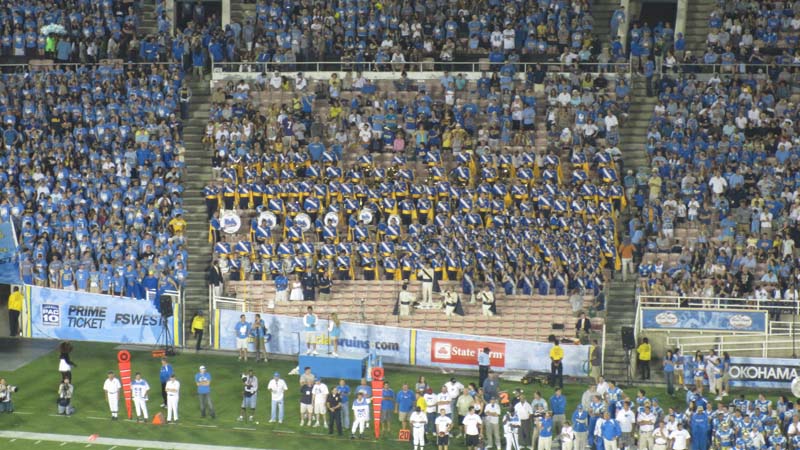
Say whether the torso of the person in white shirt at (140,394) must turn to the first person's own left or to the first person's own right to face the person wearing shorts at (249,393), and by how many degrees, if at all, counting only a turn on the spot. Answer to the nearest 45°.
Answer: approximately 90° to the first person's own left

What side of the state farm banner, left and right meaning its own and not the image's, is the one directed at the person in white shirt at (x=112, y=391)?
right

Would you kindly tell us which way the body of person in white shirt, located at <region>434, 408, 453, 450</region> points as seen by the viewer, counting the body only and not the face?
toward the camera

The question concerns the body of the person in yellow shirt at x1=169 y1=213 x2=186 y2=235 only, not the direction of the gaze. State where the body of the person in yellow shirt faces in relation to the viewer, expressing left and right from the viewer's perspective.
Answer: facing the viewer

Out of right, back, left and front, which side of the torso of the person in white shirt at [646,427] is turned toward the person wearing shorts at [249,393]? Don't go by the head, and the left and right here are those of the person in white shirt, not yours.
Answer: right

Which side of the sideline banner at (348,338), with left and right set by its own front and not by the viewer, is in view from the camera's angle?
front

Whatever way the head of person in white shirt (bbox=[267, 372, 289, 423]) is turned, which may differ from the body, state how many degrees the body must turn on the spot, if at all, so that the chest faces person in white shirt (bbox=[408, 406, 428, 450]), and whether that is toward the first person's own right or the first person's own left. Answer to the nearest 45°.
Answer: approximately 45° to the first person's own left

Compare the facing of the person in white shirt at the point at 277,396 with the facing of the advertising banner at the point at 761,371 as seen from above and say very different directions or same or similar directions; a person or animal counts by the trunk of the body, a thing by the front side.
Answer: same or similar directions

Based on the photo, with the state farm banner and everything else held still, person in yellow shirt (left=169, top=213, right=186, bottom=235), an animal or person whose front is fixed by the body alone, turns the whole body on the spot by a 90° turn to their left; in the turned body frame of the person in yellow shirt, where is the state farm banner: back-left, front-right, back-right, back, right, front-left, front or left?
front-right
